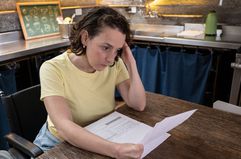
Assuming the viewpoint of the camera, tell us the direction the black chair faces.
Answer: facing the viewer and to the right of the viewer

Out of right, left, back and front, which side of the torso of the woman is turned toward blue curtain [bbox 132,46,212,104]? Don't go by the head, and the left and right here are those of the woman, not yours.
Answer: left

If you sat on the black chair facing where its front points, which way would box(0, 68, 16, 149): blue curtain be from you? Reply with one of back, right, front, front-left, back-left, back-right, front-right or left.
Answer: back-left

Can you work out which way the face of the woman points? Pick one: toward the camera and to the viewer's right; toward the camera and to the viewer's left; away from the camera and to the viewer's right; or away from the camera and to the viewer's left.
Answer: toward the camera and to the viewer's right

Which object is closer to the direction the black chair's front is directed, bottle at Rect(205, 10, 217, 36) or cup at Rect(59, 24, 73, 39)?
the bottle

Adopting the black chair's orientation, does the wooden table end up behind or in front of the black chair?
in front

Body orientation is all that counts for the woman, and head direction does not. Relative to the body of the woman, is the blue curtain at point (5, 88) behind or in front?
behind

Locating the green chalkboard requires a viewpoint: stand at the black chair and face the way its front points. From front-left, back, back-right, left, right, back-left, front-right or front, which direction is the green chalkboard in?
back-left

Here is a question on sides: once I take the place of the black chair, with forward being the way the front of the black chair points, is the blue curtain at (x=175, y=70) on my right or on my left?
on my left

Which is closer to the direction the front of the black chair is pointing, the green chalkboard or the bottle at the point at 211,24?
the bottle

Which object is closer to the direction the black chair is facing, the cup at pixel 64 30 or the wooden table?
the wooden table
